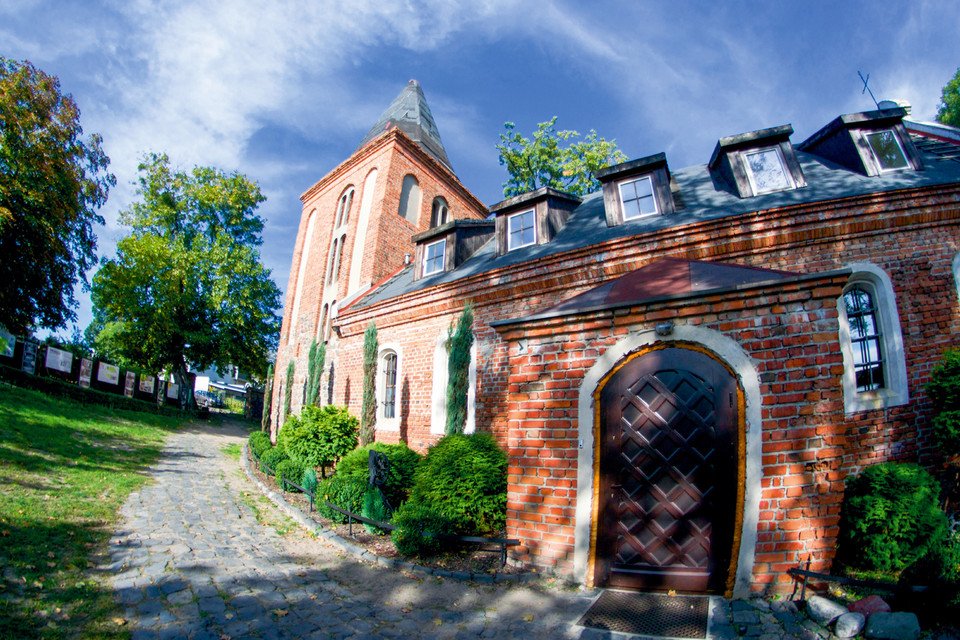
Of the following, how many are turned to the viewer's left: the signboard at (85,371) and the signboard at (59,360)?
0

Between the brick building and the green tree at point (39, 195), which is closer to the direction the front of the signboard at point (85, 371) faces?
the brick building

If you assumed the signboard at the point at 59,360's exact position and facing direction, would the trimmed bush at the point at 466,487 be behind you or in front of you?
in front

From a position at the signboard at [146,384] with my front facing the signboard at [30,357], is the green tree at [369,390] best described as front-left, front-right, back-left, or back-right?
front-left

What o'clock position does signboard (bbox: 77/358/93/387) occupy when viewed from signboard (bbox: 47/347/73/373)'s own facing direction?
signboard (bbox: 77/358/93/387) is roughly at 9 o'clock from signboard (bbox: 47/347/73/373).

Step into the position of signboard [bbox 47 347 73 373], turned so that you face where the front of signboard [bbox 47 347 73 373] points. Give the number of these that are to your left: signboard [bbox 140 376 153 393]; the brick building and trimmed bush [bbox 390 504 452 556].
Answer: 1

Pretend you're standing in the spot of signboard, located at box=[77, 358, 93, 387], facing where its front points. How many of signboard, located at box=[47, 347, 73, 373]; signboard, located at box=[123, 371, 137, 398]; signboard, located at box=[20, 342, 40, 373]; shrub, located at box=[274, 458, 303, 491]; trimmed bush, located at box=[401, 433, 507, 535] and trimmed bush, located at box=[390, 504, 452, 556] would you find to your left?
1

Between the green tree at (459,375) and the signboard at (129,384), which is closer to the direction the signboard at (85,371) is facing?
the green tree

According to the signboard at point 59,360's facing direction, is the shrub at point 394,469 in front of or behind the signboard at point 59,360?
in front

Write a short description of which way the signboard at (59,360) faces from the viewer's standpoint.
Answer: facing the viewer and to the right of the viewer

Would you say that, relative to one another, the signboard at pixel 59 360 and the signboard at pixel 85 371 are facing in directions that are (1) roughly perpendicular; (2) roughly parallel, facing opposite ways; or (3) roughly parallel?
roughly parallel

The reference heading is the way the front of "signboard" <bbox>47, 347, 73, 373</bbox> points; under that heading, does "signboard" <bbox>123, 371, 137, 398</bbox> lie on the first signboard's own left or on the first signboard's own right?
on the first signboard's own left

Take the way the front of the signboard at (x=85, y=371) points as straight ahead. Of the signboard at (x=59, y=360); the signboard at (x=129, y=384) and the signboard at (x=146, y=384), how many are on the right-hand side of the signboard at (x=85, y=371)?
1

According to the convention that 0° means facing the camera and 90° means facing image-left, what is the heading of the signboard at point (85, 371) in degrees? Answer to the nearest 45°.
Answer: approximately 315°
